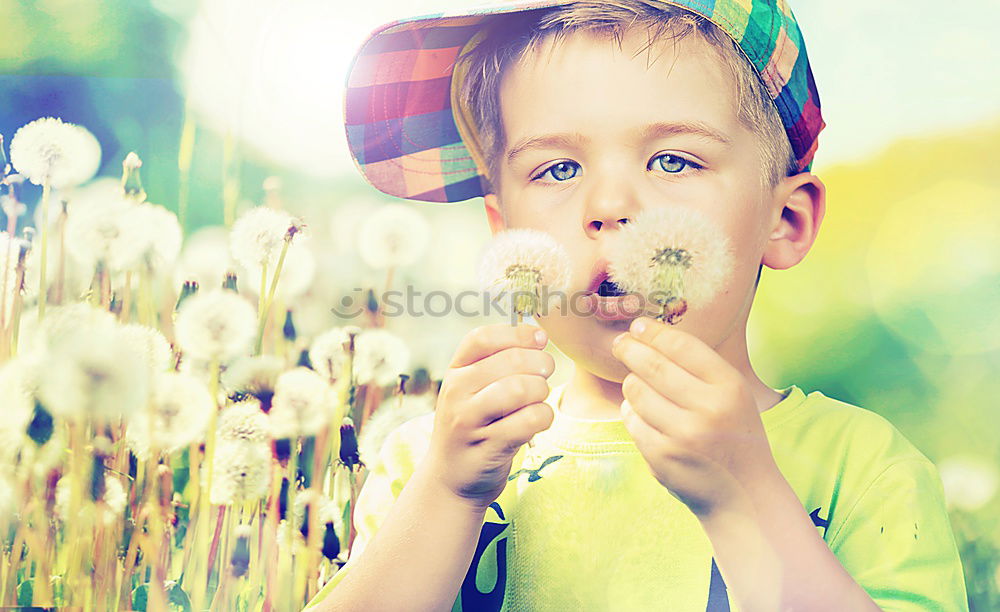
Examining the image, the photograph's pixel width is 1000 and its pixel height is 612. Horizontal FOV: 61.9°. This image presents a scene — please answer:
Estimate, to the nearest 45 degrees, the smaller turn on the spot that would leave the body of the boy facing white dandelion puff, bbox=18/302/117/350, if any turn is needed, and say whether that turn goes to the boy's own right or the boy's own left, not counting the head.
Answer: approximately 90° to the boy's own right

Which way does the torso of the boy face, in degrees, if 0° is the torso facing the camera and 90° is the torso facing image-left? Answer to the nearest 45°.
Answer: approximately 0°

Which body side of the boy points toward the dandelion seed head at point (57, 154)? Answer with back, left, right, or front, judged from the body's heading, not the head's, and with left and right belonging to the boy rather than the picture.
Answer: right

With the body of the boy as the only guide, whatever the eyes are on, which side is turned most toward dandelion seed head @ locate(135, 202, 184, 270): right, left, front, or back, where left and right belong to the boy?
right

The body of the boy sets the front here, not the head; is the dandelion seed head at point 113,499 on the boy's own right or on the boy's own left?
on the boy's own right

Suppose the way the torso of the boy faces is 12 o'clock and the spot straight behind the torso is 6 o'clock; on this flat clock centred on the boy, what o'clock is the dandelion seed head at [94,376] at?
The dandelion seed head is roughly at 3 o'clock from the boy.

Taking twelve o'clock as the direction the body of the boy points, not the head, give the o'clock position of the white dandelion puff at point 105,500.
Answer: The white dandelion puff is roughly at 3 o'clock from the boy.
